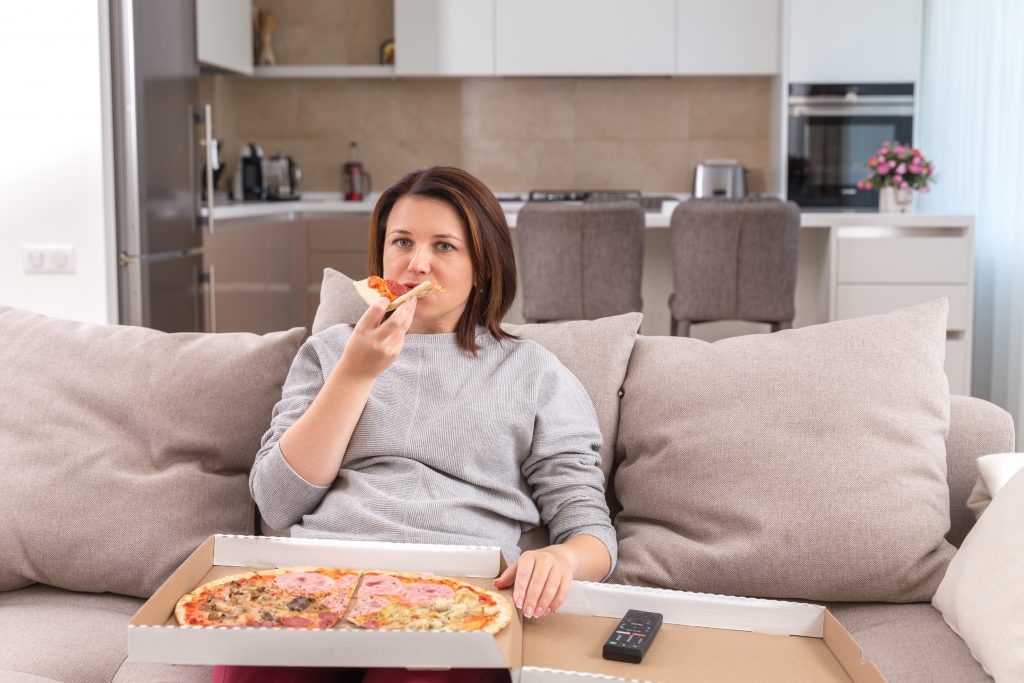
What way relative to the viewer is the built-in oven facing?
toward the camera

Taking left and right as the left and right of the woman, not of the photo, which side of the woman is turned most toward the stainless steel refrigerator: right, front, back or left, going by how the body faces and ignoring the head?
back

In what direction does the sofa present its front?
toward the camera

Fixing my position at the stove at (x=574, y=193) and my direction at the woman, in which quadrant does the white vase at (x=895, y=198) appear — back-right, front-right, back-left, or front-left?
front-left

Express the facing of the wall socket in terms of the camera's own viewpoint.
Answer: facing the viewer

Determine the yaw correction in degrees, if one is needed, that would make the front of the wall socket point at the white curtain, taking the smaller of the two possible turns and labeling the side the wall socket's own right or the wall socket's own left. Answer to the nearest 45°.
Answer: approximately 90° to the wall socket's own left

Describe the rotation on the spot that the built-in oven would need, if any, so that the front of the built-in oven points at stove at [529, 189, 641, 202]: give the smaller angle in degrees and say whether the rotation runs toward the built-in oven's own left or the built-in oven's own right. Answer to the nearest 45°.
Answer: approximately 90° to the built-in oven's own right

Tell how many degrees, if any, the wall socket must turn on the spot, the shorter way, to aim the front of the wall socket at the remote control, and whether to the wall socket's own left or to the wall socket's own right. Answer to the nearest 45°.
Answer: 0° — it already faces it

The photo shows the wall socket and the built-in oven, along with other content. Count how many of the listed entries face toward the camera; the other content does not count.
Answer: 2

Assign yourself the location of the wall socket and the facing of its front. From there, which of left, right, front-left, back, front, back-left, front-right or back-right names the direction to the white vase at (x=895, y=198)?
left
